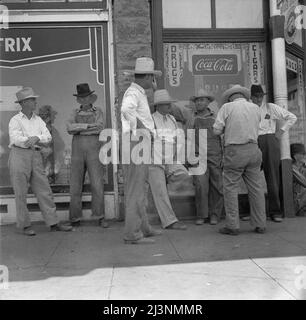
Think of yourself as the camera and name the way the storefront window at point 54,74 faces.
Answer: facing the viewer

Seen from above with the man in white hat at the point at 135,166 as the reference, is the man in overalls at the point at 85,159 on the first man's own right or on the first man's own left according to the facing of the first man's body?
on the first man's own left

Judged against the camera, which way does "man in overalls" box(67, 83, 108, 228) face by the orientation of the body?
toward the camera

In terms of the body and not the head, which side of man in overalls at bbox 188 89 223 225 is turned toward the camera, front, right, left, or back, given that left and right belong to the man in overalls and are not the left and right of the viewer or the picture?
front

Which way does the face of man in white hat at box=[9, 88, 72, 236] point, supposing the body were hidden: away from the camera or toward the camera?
toward the camera

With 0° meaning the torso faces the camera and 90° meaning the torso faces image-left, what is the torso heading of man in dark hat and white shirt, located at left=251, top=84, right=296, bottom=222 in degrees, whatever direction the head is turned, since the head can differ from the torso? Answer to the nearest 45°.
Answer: approximately 45°

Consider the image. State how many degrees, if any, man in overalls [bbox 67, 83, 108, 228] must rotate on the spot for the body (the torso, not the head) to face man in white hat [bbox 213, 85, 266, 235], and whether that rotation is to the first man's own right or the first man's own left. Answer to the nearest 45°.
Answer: approximately 45° to the first man's own left

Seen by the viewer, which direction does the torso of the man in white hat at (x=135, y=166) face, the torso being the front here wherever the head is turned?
to the viewer's right

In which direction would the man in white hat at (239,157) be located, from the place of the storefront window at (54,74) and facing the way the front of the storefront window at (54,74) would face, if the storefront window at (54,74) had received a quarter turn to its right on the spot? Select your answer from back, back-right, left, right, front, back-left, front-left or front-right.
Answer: back-left

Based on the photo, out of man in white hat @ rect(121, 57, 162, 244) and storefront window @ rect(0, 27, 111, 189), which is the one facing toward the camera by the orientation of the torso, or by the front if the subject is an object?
the storefront window

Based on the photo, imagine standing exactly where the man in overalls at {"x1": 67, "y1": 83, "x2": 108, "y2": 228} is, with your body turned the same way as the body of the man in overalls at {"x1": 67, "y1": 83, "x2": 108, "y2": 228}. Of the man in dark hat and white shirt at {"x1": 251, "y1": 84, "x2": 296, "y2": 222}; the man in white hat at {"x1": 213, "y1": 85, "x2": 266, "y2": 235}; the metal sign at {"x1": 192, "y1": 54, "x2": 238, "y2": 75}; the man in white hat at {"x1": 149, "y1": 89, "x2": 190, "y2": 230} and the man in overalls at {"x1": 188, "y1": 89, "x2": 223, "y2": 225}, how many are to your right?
0

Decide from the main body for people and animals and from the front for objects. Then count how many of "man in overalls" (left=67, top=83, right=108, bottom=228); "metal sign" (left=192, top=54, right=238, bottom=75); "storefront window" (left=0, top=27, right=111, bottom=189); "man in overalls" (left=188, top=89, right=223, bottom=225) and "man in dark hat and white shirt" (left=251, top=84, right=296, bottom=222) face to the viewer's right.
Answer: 0

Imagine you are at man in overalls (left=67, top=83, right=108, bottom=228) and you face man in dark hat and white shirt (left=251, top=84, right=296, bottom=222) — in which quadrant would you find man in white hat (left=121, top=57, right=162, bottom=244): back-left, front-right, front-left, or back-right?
front-right

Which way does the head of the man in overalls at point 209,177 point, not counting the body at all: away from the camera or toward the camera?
toward the camera

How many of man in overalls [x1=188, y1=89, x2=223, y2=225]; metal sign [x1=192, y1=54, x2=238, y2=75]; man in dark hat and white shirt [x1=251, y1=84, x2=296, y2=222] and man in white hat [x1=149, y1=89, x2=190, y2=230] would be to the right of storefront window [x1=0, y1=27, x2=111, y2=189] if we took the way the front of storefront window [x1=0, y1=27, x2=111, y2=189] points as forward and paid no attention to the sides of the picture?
0

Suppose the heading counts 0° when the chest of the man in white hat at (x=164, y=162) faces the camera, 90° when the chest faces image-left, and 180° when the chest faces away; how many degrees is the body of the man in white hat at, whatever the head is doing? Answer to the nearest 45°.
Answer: approximately 315°

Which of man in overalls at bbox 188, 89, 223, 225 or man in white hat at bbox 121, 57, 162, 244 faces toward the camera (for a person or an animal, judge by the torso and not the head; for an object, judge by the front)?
the man in overalls

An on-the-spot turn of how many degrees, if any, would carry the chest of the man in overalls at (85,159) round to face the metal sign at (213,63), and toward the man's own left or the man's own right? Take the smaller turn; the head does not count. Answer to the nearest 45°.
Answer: approximately 90° to the man's own left

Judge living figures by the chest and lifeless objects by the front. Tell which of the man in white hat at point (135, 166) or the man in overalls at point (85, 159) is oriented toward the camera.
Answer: the man in overalls

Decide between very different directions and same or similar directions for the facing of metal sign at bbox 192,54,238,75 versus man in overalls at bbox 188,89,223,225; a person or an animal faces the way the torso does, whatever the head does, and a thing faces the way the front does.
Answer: same or similar directions

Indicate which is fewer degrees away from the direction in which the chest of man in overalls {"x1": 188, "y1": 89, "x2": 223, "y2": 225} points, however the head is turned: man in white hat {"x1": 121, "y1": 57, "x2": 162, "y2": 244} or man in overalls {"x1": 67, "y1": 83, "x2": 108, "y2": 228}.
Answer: the man in white hat

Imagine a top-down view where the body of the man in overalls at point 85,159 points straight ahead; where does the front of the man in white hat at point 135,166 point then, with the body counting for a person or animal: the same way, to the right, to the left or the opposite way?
to the left
